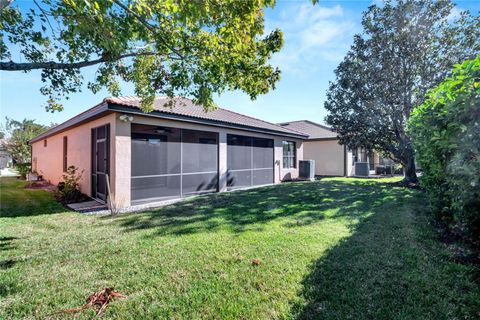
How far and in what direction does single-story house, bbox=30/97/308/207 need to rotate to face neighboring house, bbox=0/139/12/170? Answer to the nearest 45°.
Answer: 0° — it already faces it

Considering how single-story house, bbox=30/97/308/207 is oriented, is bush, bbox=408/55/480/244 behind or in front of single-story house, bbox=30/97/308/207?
behind

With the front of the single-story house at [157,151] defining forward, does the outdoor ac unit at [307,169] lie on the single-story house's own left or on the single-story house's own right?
on the single-story house's own right

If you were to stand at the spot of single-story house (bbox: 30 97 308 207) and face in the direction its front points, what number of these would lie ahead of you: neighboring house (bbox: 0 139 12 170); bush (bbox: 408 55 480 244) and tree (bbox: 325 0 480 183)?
1

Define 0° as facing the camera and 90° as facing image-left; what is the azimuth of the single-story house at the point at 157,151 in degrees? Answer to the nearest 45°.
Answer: approximately 135°

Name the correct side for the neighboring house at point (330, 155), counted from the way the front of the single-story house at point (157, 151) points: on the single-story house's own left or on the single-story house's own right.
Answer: on the single-story house's own right

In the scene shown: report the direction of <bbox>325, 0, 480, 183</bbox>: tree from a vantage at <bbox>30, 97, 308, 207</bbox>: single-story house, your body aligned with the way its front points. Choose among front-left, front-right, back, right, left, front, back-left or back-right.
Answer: back-right

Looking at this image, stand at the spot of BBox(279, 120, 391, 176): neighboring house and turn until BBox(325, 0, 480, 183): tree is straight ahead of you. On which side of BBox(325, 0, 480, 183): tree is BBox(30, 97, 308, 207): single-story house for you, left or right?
right

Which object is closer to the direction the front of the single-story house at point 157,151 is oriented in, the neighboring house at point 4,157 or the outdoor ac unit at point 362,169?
the neighboring house

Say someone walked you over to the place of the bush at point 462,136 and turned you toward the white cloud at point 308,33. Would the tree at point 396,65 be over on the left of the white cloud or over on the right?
right
